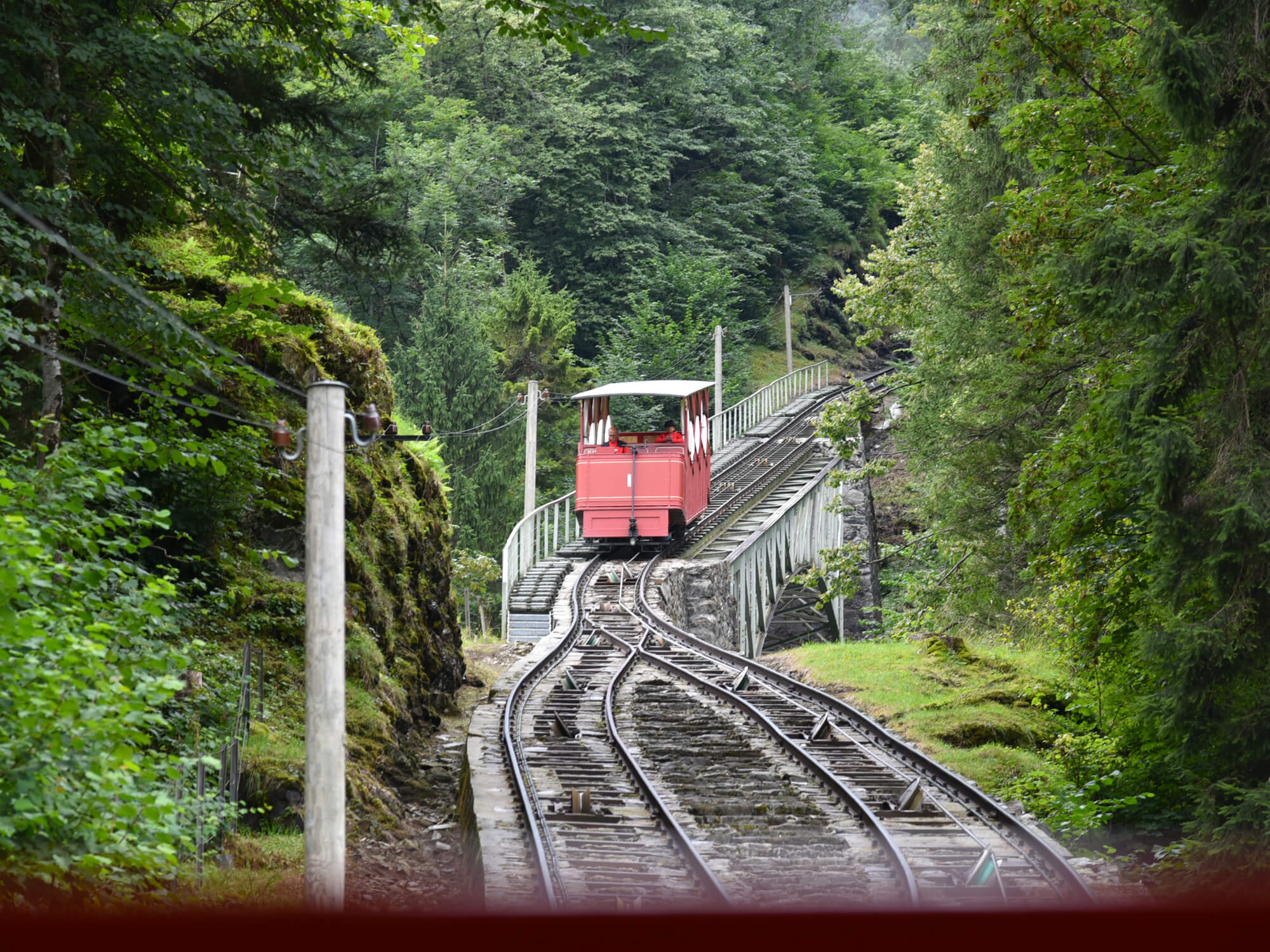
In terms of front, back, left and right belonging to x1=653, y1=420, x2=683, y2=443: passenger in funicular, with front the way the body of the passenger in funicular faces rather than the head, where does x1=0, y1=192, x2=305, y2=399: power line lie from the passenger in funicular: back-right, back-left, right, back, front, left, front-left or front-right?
front

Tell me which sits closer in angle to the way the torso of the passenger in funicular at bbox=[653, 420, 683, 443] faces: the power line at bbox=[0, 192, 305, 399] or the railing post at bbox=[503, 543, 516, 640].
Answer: the power line

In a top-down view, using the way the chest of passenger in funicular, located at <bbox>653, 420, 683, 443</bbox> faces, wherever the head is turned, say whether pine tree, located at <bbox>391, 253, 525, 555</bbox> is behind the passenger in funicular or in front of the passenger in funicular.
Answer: behind

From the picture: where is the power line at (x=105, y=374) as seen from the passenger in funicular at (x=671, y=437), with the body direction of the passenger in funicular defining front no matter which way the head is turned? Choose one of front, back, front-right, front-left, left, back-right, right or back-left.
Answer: front

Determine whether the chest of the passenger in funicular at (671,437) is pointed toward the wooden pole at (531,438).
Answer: no

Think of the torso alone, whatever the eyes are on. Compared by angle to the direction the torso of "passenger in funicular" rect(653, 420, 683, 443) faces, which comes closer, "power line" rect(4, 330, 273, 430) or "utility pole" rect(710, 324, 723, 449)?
the power line

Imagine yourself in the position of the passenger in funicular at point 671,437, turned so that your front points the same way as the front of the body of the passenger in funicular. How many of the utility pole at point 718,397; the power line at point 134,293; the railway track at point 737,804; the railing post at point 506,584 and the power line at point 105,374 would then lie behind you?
1

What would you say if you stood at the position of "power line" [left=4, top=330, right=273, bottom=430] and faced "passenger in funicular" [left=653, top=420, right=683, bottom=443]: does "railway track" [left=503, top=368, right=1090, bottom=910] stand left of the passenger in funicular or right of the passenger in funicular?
right

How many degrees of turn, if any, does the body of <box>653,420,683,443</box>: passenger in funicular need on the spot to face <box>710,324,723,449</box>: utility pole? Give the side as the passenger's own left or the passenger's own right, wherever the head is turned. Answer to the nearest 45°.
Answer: approximately 180°

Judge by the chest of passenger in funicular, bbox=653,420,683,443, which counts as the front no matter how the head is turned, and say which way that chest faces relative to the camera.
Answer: toward the camera
